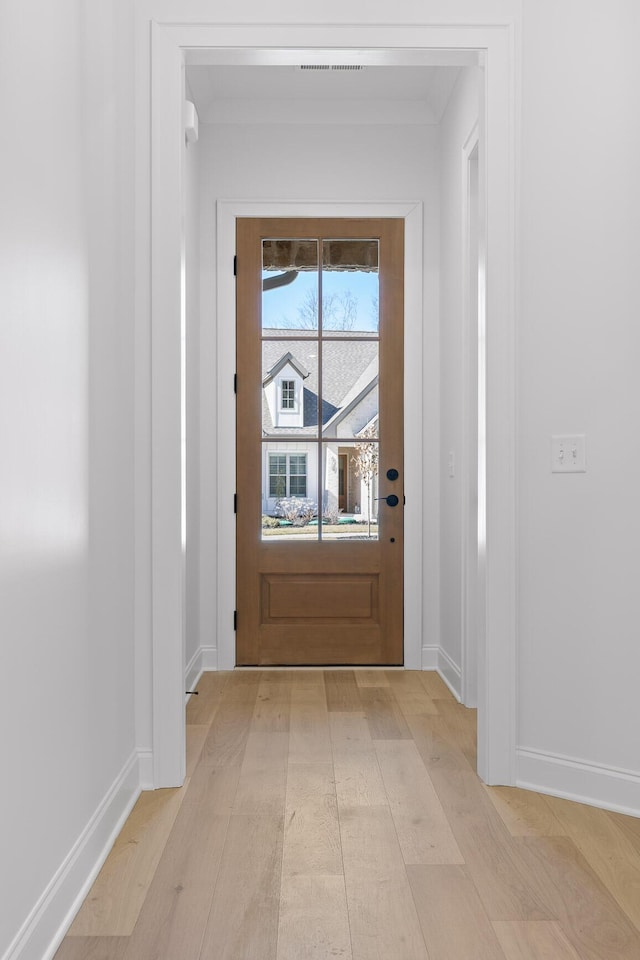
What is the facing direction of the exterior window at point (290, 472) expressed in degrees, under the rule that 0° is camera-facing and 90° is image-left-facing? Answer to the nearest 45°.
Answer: approximately 0°
